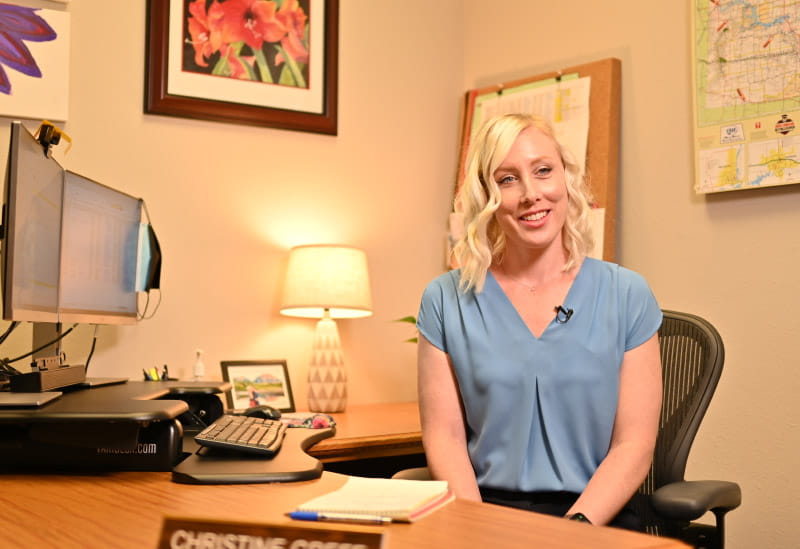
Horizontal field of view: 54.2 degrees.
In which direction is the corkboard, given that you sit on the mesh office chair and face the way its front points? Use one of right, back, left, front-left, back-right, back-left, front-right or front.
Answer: back-right

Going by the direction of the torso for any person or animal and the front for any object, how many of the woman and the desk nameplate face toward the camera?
2

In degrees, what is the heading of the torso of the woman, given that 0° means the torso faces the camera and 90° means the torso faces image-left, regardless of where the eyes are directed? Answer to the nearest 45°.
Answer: approximately 0°

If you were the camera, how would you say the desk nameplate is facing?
facing the viewer

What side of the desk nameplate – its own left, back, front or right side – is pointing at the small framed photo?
back

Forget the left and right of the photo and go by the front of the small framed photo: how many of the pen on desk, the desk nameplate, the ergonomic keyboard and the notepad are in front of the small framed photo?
4

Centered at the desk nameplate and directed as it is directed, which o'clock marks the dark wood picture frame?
The dark wood picture frame is roughly at 6 o'clock from the desk nameplate.

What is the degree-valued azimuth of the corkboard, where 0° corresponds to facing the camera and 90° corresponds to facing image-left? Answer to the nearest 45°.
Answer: approximately 45°

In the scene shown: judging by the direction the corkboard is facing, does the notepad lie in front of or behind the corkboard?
in front

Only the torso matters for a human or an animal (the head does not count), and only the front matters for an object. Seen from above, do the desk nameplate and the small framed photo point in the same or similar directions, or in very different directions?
same or similar directions

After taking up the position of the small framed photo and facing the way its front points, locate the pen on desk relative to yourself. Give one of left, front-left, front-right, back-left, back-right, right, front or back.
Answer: front

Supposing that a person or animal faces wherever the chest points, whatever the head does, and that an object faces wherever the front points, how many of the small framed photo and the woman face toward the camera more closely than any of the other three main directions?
2

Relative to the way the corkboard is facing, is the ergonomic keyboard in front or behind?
in front

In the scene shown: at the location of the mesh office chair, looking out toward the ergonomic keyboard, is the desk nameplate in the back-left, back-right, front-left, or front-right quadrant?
front-left

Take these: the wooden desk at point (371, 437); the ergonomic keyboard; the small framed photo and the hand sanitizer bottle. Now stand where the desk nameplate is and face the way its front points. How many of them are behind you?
4

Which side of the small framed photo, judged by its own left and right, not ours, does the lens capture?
front
